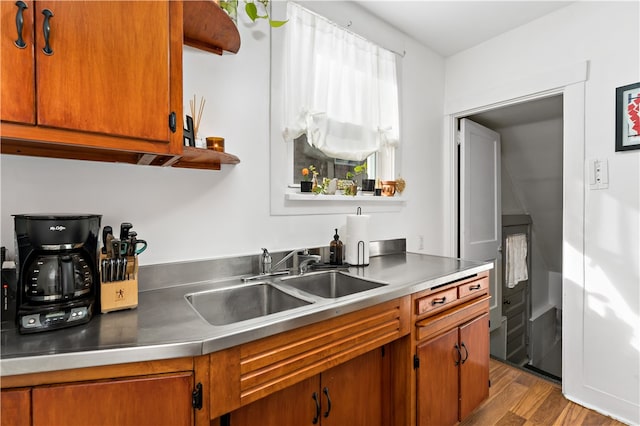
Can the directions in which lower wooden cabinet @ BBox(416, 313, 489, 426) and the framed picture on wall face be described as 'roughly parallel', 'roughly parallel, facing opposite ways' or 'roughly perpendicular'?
roughly perpendicular

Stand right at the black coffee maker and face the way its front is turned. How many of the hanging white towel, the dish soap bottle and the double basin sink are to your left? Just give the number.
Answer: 3

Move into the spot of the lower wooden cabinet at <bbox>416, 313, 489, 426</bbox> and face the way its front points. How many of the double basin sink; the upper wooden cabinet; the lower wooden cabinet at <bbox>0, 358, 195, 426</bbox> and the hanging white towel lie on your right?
3

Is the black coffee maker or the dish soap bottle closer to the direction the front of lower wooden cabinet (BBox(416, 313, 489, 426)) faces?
the black coffee maker

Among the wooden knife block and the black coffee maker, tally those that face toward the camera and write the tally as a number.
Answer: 2

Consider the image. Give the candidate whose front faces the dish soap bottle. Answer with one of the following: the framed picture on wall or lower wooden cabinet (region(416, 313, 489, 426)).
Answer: the framed picture on wall

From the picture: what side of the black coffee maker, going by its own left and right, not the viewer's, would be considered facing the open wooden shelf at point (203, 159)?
left

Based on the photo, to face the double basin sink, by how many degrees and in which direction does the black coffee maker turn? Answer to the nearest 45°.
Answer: approximately 90° to its left

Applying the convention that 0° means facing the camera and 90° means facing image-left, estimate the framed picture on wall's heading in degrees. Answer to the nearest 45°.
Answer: approximately 45°

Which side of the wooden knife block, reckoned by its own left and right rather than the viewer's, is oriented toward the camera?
front

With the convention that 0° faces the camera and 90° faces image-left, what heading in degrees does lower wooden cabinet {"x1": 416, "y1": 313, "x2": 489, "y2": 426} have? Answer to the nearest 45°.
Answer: approximately 315°

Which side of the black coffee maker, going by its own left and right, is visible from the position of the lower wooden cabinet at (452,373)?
left

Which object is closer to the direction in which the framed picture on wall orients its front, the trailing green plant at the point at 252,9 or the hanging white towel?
the trailing green plant

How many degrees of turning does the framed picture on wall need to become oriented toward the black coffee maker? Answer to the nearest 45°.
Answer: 0° — it already faces it
